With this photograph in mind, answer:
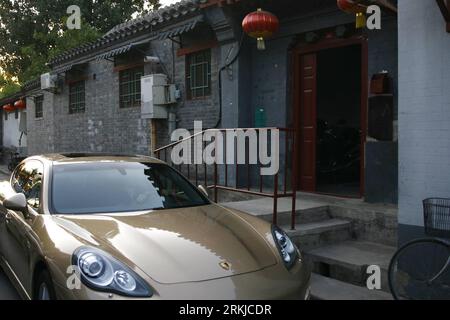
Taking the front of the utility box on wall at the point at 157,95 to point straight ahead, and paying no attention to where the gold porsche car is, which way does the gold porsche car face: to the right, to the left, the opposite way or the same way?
to the left

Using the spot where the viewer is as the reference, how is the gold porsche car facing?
facing the viewer and to the right of the viewer

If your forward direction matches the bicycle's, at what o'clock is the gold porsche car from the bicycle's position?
The gold porsche car is roughly at 11 o'clock from the bicycle.

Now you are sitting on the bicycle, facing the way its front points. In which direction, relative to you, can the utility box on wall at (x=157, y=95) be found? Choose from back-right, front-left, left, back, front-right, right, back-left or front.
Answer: front-right

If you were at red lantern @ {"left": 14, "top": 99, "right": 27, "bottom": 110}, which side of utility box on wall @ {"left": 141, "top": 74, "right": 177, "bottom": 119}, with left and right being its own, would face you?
right

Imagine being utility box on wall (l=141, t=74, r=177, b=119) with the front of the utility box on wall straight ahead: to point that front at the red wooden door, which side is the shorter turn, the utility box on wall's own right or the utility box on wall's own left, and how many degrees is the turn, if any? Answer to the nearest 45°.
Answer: approximately 90° to the utility box on wall's own left

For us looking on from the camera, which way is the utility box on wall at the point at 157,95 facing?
facing the viewer and to the left of the viewer

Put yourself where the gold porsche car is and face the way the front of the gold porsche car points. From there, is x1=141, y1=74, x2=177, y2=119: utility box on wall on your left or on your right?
on your left

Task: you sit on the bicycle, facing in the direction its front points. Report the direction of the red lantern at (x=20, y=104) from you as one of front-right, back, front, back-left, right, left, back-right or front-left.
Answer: front-right

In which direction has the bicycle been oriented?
to the viewer's left

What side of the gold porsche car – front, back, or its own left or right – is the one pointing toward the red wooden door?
left

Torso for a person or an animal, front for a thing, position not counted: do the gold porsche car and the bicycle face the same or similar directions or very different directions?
very different directions
